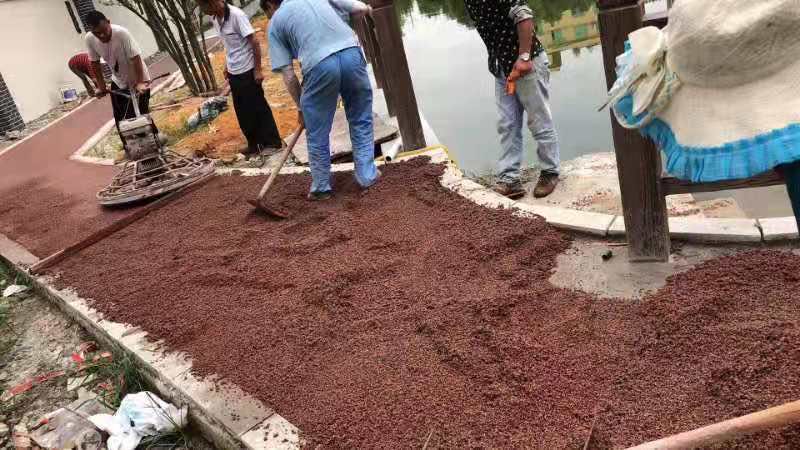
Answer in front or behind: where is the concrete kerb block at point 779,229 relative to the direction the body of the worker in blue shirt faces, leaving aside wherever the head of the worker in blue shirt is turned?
behind

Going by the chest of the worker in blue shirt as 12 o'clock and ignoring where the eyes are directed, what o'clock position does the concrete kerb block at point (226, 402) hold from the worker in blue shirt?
The concrete kerb block is roughly at 8 o'clock from the worker in blue shirt.

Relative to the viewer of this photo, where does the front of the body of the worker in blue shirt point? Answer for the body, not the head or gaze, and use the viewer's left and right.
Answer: facing away from the viewer and to the left of the viewer

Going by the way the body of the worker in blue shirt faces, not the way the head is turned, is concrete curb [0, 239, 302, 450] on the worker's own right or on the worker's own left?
on the worker's own left

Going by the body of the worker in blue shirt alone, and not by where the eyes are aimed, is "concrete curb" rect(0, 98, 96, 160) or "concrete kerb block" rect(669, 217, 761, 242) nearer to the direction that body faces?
the concrete curb

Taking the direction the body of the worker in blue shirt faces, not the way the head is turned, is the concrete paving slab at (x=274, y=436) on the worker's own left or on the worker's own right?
on the worker's own left
